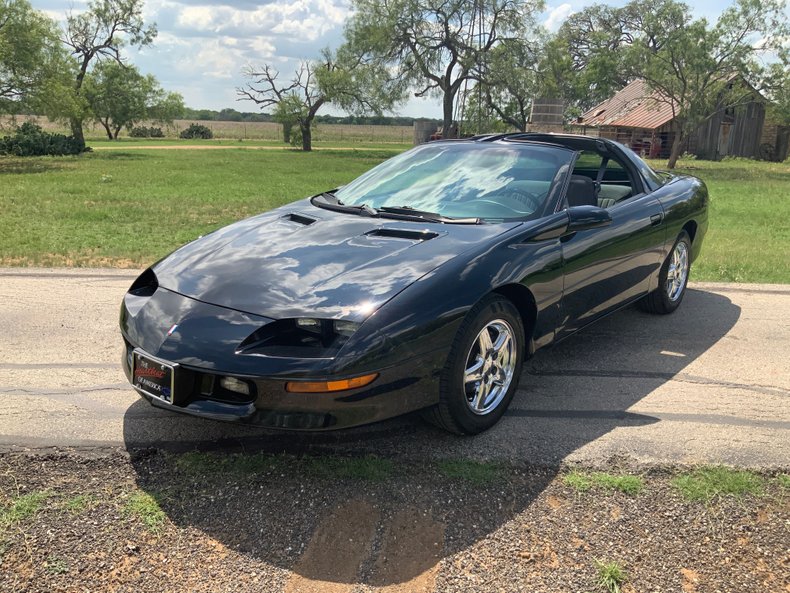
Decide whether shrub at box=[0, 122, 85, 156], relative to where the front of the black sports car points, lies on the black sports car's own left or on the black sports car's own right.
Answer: on the black sports car's own right

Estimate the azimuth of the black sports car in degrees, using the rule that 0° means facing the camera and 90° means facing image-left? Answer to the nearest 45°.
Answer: approximately 45°

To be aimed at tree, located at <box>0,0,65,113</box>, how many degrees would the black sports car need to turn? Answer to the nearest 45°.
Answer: approximately 90° to its right

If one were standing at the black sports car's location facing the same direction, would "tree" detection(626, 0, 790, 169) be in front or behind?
behind

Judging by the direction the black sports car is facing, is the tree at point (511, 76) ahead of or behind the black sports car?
behind

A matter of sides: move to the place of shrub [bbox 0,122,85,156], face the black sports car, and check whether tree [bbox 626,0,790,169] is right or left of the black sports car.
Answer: left

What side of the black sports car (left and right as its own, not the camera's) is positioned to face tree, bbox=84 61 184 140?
right
